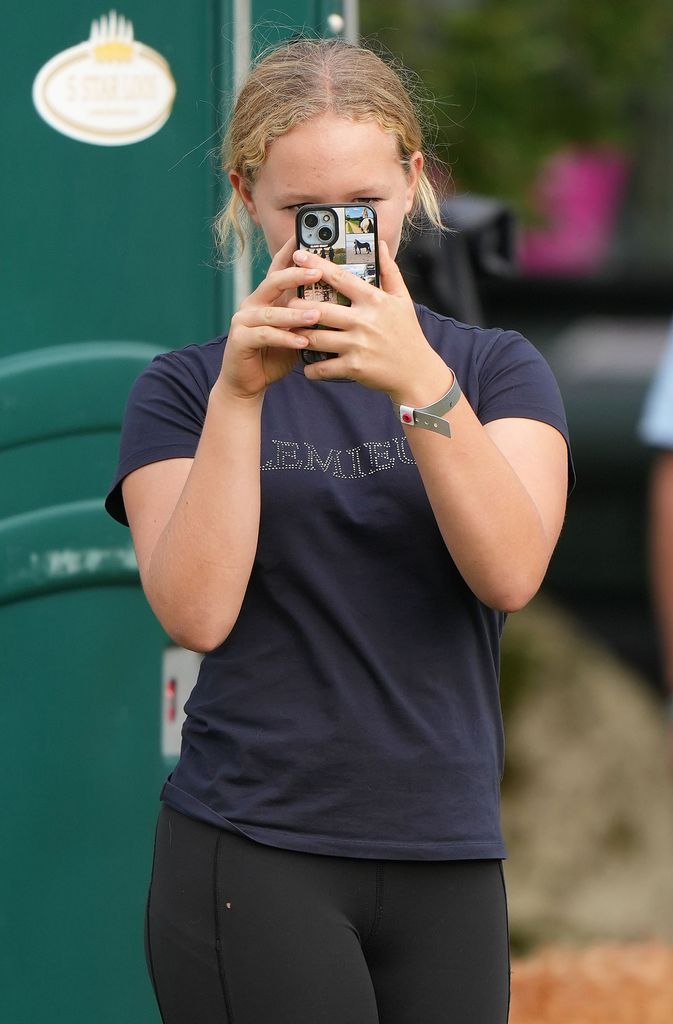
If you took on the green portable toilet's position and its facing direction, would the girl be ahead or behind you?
ahead

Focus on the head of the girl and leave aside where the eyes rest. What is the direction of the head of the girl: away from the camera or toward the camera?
toward the camera

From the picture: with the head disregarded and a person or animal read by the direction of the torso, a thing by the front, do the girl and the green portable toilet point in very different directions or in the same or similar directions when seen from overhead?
same or similar directions

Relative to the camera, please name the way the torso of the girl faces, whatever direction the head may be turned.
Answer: toward the camera

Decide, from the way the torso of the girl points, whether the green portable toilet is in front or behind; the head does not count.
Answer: behind

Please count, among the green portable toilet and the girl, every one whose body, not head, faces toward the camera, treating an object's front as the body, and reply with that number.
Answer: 2
